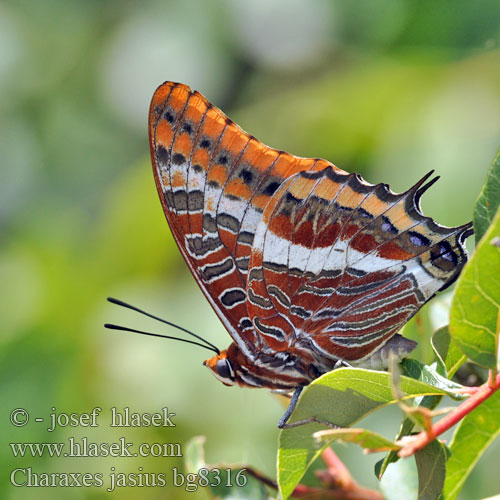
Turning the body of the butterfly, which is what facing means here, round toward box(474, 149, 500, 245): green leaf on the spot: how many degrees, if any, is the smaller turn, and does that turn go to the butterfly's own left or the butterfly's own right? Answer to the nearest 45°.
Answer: approximately 135° to the butterfly's own left

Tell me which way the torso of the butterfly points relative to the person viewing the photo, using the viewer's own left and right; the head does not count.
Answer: facing to the left of the viewer
